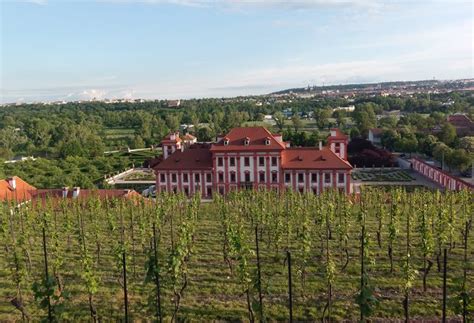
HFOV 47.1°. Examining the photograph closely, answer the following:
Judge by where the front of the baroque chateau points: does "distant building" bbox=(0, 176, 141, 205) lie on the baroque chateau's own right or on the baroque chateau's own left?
on the baroque chateau's own right

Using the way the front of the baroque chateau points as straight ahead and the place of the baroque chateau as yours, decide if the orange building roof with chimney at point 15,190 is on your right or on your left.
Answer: on your right

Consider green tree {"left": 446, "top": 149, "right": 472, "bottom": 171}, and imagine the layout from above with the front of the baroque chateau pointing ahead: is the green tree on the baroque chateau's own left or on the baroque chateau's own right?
on the baroque chateau's own left

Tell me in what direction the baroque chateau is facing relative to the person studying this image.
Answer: facing the viewer
